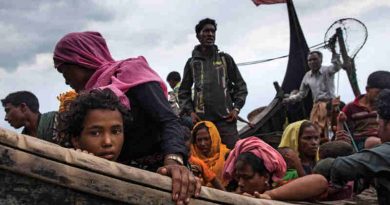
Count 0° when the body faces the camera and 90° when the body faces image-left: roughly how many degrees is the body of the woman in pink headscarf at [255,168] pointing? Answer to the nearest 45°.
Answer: approximately 45°

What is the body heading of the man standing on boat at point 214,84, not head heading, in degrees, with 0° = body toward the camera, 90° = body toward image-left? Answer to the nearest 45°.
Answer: approximately 0°

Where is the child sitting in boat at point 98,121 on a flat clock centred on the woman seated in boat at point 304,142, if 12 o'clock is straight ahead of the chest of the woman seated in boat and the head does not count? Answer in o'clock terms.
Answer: The child sitting in boat is roughly at 2 o'clock from the woman seated in boat.

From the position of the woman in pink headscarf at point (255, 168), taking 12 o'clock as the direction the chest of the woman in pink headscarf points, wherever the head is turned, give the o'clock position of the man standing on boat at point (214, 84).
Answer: The man standing on boat is roughly at 4 o'clock from the woman in pink headscarf.

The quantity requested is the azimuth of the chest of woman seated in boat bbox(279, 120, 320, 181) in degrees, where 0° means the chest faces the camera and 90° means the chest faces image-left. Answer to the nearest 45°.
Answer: approximately 315°

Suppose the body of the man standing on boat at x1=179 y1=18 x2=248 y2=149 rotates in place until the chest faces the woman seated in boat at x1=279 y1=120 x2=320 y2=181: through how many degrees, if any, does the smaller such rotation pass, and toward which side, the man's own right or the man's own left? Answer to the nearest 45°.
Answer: approximately 45° to the man's own left

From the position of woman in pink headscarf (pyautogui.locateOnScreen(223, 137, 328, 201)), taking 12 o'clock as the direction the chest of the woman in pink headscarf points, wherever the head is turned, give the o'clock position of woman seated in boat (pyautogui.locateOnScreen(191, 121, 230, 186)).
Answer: The woman seated in boat is roughly at 4 o'clock from the woman in pink headscarf.
